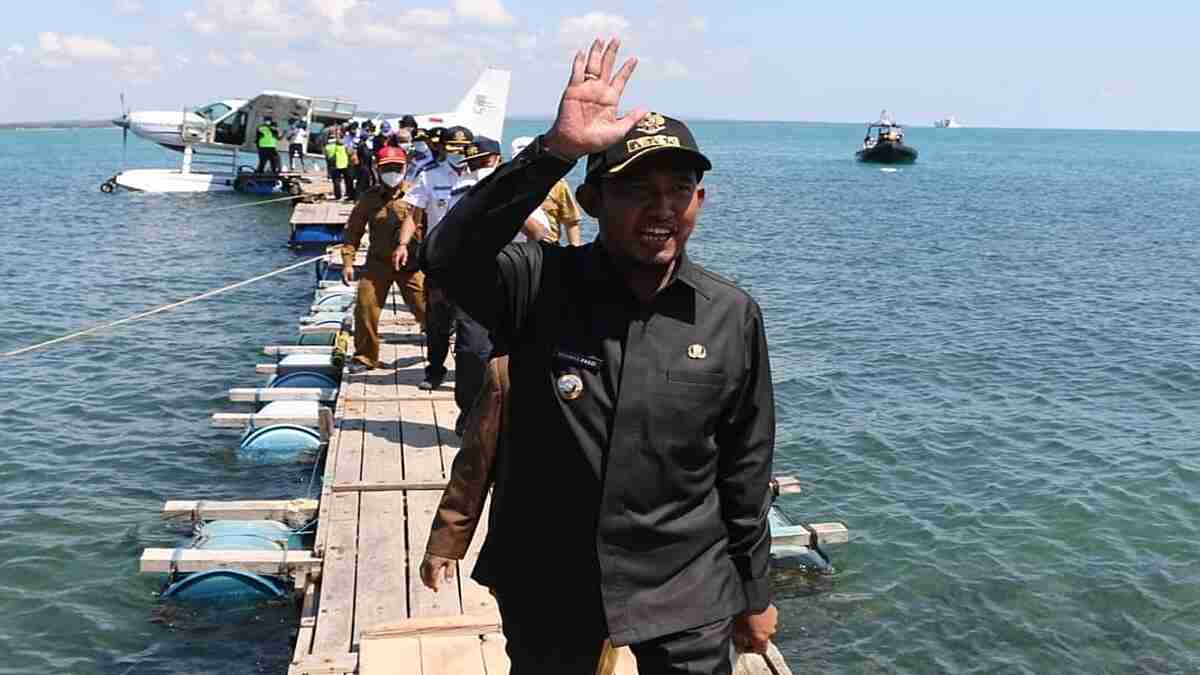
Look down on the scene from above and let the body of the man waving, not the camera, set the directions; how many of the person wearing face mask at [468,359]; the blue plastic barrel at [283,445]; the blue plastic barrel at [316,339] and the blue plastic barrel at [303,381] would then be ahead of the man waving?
0

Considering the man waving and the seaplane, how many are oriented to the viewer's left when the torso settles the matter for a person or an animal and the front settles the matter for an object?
1

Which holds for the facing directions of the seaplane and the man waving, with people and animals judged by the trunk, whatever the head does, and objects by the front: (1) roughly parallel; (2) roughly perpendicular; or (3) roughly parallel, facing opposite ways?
roughly perpendicular

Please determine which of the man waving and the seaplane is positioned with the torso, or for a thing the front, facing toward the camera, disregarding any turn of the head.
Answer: the man waving

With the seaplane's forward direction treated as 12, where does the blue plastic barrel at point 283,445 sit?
The blue plastic barrel is roughly at 9 o'clock from the seaplane.

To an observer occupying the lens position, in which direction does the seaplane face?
facing to the left of the viewer

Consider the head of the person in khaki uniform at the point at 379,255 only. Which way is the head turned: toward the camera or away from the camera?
toward the camera

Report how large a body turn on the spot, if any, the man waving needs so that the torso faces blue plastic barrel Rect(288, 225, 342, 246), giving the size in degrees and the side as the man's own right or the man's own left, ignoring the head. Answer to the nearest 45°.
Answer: approximately 180°

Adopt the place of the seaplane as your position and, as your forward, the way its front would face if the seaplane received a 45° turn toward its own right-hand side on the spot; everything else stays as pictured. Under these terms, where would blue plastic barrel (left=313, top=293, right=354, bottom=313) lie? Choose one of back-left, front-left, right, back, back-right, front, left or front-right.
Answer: back-left

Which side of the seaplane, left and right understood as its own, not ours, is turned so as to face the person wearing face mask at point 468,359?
left

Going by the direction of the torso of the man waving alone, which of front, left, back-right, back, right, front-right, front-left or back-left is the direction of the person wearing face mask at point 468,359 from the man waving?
back

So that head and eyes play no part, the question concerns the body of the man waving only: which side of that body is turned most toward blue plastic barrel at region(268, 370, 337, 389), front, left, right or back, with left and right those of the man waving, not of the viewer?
back

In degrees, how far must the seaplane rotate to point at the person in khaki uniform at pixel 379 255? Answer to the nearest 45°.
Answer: approximately 90° to its left

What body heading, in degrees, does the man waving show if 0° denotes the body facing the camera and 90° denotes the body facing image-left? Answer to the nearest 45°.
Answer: approximately 0°

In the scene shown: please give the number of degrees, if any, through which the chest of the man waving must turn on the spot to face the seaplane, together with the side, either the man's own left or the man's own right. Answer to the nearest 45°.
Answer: approximately 180°

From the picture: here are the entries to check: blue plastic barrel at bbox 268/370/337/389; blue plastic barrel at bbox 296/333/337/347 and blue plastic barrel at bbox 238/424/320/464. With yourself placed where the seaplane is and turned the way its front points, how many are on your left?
3

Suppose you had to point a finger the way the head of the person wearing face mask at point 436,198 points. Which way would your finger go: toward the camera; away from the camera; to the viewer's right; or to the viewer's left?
toward the camera

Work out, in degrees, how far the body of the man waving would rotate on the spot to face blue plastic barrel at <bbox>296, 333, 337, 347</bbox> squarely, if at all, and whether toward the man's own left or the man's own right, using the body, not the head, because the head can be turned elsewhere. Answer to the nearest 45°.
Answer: approximately 180°

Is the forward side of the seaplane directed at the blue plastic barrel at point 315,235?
no

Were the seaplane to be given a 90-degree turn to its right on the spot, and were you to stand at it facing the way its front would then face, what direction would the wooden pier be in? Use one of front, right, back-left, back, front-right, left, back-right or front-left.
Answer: back

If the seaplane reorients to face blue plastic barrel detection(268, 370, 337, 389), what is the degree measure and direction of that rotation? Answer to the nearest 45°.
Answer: approximately 90° to its left
